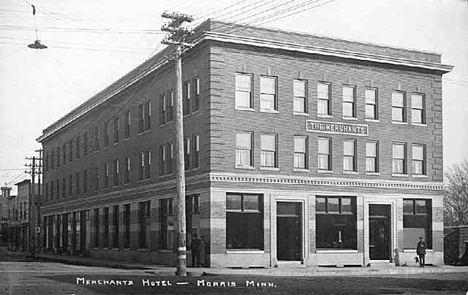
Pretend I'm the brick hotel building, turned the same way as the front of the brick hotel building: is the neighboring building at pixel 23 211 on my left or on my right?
on my right

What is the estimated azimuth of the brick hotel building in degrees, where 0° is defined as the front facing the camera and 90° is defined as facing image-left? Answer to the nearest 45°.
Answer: approximately 315°

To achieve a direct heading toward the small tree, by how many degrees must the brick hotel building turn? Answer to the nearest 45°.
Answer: approximately 45° to its left
